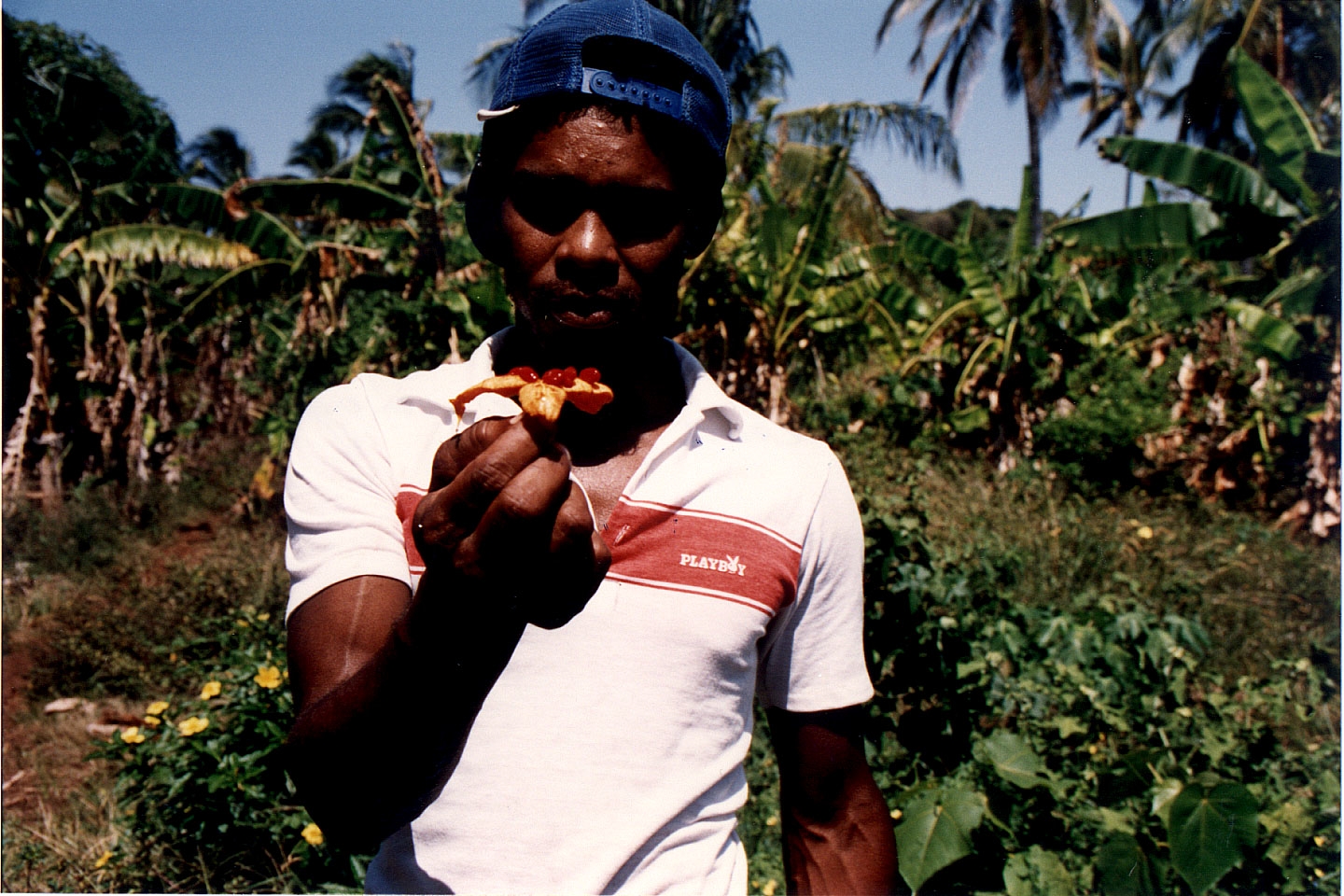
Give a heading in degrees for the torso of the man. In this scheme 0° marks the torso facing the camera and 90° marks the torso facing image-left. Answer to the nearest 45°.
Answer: approximately 0°

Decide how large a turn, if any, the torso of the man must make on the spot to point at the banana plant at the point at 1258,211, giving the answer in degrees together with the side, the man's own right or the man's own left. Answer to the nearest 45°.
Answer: approximately 135° to the man's own left

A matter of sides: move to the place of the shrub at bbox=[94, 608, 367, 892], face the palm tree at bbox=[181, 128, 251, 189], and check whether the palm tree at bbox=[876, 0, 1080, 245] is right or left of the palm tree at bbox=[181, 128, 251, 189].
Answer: right

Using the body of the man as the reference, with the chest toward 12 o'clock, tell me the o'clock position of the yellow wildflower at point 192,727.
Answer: The yellow wildflower is roughly at 5 o'clock from the man.

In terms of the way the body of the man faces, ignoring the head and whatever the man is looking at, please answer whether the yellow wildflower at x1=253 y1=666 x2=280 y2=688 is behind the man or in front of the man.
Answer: behind

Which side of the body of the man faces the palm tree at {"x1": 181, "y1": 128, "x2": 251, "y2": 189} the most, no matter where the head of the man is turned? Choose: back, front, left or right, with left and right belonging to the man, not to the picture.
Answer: back

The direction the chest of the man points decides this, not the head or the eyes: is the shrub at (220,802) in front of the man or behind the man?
behind
